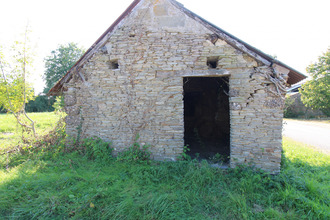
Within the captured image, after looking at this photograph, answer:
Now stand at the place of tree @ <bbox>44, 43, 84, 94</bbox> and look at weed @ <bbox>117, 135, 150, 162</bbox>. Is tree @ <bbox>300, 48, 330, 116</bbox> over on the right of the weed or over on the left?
left

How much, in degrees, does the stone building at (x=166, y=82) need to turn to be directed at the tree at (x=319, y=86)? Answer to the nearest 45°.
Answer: approximately 135° to its left

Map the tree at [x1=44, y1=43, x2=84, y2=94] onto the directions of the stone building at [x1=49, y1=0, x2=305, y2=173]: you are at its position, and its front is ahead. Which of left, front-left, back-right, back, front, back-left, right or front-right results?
back-right

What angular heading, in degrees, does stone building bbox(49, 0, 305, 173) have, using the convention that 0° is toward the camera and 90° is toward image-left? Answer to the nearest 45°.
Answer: approximately 0°
